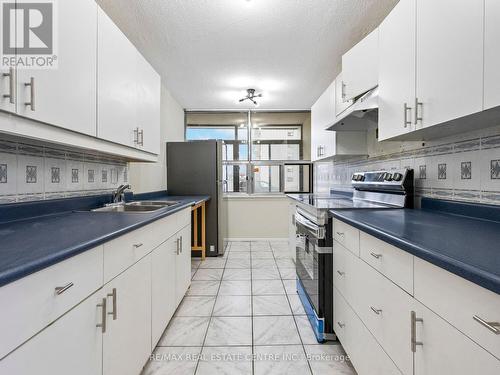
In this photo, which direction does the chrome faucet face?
to the viewer's right

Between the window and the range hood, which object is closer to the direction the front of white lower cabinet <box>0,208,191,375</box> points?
the range hood

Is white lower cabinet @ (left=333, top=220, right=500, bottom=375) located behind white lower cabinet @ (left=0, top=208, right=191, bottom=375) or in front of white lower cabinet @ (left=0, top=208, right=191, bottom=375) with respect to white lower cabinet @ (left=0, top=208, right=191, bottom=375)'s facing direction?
in front

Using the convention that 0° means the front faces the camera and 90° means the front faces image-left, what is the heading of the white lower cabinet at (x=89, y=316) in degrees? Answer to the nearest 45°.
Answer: approximately 315°

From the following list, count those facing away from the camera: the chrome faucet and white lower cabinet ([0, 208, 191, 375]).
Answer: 0

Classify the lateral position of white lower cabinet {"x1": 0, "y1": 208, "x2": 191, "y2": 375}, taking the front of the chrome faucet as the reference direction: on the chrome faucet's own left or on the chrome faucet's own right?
on the chrome faucet's own right

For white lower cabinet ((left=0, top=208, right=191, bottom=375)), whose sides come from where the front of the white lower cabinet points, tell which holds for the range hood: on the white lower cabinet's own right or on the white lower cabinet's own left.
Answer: on the white lower cabinet's own left

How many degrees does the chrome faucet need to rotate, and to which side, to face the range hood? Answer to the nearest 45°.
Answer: approximately 45° to its right

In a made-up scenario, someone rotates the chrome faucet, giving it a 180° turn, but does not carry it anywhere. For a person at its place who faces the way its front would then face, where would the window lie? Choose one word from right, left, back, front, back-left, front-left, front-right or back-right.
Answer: back-right
